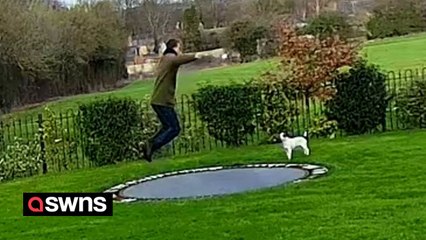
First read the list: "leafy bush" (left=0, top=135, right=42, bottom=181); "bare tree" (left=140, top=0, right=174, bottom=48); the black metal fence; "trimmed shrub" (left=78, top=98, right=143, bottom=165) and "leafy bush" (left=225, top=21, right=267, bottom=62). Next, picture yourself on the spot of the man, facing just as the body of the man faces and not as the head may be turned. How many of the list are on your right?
0

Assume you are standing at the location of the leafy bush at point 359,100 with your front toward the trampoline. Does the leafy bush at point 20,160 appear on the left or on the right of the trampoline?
right

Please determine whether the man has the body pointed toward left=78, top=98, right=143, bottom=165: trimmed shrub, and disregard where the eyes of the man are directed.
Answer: no

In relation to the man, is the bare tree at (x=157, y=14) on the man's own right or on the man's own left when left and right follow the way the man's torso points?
on the man's own left

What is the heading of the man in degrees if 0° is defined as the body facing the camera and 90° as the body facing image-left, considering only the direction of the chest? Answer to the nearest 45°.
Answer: approximately 270°

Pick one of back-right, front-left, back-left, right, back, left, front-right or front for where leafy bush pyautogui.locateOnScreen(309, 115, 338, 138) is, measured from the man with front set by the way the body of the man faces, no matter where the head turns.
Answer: front-left

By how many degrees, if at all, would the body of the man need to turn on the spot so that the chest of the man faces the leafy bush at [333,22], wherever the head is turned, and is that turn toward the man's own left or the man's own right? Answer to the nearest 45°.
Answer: approximately 90° to the man's own left

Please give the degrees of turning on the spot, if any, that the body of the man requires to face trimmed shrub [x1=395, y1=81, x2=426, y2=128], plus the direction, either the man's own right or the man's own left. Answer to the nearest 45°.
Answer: approximately 45° to the man's own left

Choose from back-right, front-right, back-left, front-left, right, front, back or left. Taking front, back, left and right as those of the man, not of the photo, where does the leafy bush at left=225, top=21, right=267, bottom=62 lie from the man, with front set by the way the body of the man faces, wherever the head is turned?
left

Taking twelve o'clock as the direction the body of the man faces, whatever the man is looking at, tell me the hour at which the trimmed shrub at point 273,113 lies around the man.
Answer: The trimmed shrub is roughly at 10 o'clock from the man.

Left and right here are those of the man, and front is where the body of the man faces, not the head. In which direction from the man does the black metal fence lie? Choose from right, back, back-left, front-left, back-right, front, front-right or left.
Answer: left

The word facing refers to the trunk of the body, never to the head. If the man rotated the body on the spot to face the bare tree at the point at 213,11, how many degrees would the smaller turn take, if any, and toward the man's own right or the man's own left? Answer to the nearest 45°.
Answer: approximately 90° to the man's own left

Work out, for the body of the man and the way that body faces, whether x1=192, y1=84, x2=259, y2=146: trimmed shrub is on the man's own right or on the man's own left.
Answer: on the man's own left
